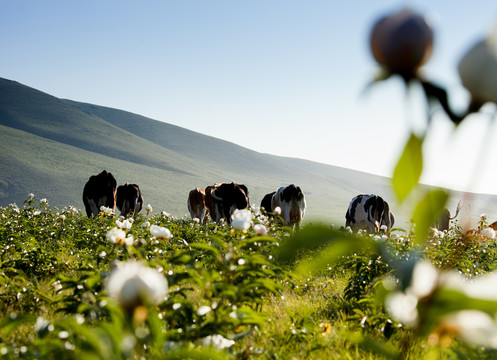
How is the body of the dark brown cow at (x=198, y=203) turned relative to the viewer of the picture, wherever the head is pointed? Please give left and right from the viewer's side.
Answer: facing away from the viewer

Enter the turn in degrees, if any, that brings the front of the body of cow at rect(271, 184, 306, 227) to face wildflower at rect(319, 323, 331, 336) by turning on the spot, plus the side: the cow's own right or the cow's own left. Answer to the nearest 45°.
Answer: approximately 135° to the cow's own left

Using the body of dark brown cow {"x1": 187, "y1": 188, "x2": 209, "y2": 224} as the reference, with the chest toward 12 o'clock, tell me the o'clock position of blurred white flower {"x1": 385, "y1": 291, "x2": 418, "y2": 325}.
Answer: The blurred white flower is roughly at 6 o'clock from the dark brown cow.

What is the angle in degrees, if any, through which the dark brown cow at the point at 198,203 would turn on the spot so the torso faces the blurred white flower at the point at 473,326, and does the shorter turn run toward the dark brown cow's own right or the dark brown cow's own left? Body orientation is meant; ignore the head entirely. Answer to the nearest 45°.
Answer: approximately 180°

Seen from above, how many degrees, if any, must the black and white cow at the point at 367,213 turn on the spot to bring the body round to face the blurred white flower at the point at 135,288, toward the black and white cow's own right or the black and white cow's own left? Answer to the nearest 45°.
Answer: approximately 135° to the black and white cow's own left

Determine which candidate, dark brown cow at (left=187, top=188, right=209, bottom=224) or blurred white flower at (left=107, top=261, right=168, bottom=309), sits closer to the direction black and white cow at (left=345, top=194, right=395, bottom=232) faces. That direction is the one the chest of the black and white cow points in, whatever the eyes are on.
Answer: the dark brown cow

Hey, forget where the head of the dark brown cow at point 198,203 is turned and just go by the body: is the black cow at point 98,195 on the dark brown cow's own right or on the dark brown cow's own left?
on the dark brown cow's own left

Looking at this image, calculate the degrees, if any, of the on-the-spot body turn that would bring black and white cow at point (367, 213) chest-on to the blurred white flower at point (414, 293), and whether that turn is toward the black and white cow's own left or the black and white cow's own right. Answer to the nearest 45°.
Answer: approximately 135° to the black and white cow's own left

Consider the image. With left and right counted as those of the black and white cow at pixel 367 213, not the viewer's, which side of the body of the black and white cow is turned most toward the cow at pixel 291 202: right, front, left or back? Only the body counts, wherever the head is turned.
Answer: left

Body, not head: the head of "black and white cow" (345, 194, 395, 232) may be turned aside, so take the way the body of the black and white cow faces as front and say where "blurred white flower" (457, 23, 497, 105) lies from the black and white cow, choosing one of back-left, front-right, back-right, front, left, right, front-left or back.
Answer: back-left

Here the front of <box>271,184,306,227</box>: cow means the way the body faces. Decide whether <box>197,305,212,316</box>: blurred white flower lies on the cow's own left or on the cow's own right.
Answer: on the cow's own left

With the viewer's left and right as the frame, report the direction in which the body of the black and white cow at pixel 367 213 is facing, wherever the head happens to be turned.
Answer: facing away from the viewer and to the left of the viewer

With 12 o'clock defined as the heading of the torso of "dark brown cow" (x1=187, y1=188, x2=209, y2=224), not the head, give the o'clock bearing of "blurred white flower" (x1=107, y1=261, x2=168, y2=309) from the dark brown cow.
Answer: The blurred white flower is roughly at 6 o'clock from the dark brown cow.
